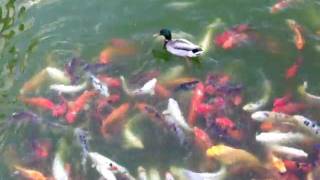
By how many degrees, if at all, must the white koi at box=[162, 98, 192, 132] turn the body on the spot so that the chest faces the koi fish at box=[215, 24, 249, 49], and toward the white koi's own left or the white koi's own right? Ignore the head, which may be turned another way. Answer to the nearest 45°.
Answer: approximately 90° to the white koi's own right

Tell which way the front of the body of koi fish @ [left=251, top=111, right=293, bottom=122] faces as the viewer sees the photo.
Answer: to the viewer's left

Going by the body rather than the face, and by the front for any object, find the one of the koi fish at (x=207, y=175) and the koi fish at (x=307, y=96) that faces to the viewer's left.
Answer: the koi fish at (x=207, y=175)

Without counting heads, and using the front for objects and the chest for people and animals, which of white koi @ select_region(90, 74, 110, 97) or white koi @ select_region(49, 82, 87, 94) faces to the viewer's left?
white koi @ select_region(49, 82, 87, 94)

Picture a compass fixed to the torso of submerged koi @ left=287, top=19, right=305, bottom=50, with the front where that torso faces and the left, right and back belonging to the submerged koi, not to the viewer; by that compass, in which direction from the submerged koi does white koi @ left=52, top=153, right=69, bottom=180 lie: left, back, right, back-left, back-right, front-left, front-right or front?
front-right

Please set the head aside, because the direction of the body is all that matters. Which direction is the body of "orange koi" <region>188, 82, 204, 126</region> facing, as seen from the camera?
away from the camera

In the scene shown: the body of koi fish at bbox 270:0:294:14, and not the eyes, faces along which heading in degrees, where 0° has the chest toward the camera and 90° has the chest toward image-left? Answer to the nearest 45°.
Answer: approximately 45°
